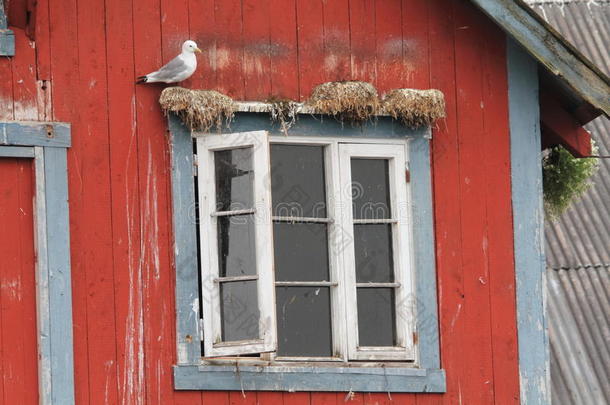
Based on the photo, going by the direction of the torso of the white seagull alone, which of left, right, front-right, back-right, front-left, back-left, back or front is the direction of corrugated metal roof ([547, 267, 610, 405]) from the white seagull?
front-left

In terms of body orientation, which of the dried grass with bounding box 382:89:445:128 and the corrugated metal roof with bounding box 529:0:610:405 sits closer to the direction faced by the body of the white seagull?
the dried grass

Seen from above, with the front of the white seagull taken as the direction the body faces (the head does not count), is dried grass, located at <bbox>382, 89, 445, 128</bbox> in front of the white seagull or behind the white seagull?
in front

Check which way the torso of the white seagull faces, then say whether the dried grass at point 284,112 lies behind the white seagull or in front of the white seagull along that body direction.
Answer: in front

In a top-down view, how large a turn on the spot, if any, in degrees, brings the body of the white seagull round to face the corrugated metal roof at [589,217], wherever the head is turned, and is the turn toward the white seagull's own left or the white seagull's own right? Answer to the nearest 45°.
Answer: approximately 45° to the white seagull's own left

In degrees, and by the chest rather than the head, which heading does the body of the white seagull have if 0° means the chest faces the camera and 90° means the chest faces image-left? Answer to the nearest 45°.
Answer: approximately 270°
